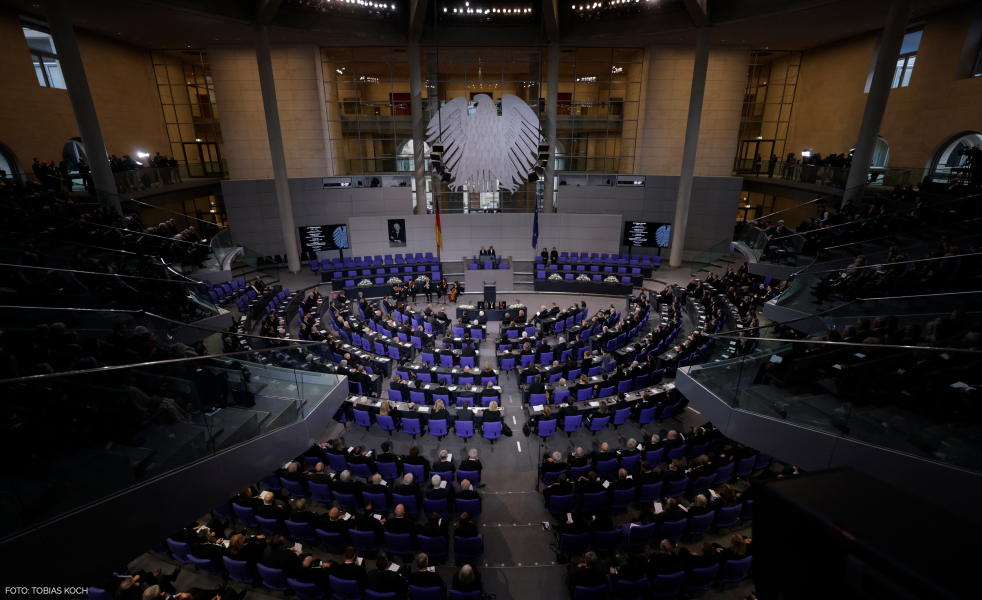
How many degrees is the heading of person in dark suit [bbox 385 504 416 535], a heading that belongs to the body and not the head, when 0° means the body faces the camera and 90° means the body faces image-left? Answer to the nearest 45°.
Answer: approximately 180°

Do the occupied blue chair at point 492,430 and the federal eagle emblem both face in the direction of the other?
yes

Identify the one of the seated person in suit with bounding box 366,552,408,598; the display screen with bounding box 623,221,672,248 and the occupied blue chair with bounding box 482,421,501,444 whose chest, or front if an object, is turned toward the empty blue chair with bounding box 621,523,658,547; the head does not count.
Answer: the display screen

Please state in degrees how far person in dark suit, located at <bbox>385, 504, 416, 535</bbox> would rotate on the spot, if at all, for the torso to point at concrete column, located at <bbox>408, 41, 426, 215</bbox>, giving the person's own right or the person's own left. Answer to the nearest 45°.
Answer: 0° — they already face it

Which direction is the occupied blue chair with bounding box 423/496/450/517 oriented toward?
away from the camera

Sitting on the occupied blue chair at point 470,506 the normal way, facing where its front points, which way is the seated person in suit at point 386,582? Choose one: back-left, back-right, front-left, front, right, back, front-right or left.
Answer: back-left

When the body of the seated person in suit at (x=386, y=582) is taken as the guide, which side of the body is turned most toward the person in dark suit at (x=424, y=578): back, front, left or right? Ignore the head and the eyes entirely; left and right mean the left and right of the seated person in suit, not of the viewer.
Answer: right

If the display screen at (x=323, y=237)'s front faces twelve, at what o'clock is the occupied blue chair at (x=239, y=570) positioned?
The occupied blue chair is roughly at 12 o'clock from the display screen.

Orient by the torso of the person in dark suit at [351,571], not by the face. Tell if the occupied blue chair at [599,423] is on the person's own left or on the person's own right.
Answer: on the person's own right

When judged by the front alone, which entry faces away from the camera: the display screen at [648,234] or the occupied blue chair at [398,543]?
the occupied blue chair

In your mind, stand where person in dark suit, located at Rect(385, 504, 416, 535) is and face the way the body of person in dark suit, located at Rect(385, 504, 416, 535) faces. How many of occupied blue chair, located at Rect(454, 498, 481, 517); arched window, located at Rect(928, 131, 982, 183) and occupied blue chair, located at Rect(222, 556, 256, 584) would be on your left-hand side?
1

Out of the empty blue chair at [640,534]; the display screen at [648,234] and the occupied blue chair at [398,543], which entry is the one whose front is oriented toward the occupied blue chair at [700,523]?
the display screen

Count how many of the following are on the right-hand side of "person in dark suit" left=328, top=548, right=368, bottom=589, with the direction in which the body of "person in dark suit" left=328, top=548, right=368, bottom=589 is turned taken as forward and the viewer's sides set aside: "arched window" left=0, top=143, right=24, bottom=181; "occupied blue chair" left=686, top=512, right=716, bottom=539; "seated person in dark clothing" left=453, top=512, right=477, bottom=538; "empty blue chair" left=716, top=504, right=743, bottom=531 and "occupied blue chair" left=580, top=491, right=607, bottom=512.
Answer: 4

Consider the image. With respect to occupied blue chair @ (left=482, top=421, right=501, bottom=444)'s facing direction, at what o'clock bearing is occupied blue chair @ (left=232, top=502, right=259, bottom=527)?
occupied blue chair @ (left=232, top=502, right=259, bottom=527) is roughly at 8 o'clock from occupied blue chair @ (left=482, top=421, right=501, bottom=444).

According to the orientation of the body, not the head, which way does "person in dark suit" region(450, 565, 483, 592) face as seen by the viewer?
away from the camera

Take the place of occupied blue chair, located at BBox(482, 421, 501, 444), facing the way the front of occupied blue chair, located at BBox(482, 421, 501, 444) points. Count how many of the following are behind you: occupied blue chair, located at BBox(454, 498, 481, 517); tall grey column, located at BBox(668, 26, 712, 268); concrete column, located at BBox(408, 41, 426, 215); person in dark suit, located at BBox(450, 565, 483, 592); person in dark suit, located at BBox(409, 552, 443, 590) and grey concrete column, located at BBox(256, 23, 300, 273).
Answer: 3

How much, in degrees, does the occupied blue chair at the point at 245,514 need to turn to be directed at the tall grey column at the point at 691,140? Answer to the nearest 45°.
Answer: approximately 45° to its right

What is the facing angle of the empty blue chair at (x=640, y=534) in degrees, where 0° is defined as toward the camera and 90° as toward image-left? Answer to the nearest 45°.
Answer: approximately 135°

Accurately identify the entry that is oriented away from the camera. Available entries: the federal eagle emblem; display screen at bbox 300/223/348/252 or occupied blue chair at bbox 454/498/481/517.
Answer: the occupied blue chair
